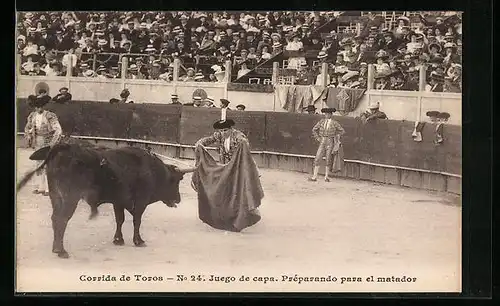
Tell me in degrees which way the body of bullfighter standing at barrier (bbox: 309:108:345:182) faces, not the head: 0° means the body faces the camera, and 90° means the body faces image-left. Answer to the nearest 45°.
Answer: approximately 0°

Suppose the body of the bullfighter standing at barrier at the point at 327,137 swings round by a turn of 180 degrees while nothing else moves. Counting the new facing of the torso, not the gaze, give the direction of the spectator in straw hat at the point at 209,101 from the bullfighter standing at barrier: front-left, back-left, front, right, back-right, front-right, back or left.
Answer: left
